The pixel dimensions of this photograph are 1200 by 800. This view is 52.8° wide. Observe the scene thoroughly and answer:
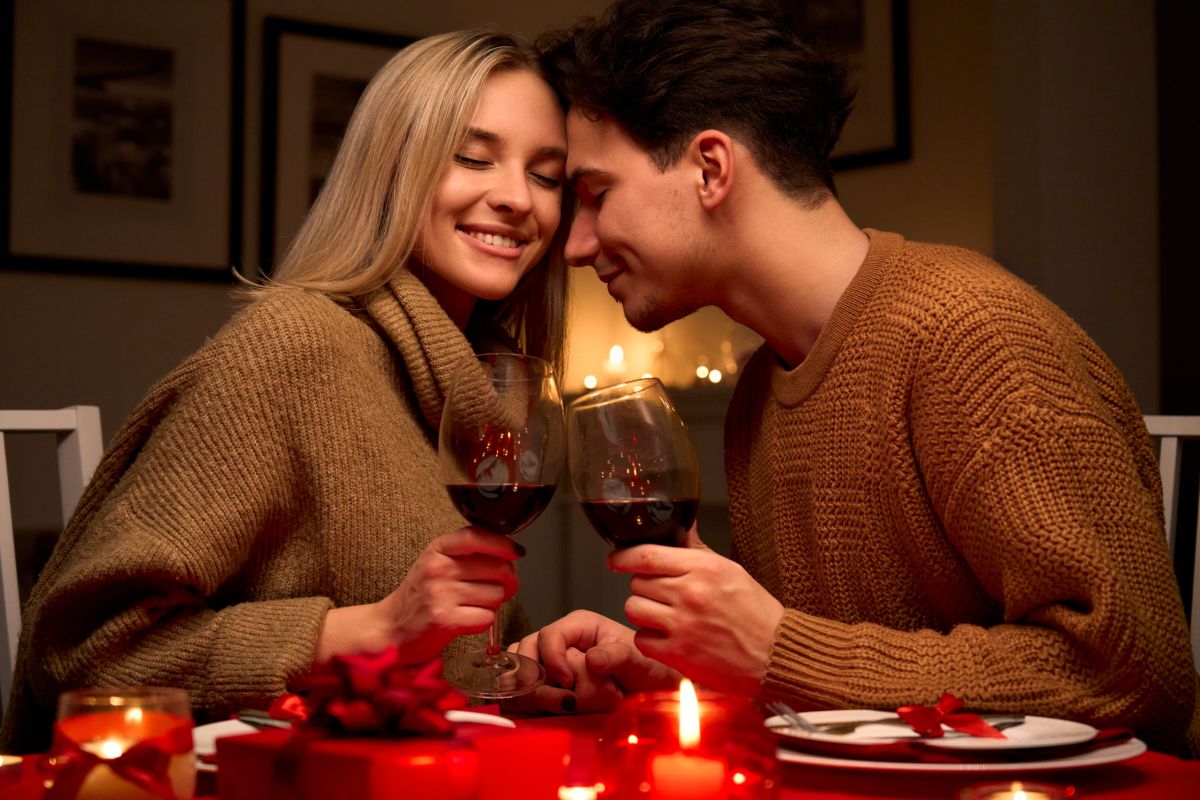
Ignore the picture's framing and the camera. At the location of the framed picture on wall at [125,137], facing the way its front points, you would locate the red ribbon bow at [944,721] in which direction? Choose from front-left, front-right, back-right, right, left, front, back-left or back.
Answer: front

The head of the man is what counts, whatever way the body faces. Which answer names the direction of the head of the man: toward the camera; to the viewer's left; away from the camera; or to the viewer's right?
to the viewer's left

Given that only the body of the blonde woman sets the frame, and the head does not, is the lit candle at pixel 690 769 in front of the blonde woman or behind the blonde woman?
in front

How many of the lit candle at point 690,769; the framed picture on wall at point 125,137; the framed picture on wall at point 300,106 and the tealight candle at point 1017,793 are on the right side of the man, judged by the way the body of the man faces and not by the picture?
2

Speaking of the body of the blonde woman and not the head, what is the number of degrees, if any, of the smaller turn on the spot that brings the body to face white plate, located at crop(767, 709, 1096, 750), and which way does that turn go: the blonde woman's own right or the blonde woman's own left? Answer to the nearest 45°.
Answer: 0° — they already face it

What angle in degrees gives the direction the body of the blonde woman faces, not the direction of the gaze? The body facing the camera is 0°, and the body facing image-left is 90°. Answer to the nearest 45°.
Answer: approximately 315°

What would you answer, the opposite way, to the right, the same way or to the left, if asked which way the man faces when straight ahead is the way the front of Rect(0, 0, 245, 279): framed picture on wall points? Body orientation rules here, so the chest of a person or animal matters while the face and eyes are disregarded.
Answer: to the right

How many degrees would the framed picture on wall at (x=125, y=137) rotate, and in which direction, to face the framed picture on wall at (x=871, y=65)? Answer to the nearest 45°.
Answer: approximately 90° to its left

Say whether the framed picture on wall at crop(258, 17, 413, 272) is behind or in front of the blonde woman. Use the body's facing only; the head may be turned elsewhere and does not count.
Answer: behind

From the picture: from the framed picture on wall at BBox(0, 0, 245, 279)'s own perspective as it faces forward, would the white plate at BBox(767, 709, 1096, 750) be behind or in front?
in front

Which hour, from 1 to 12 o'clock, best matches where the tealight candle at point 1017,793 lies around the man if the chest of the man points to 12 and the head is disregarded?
The tealight candle is roughly at 10 o'clock from the man.

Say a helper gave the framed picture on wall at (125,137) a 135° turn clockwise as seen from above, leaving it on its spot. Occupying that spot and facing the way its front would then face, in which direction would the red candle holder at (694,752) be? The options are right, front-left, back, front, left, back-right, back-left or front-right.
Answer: back-left

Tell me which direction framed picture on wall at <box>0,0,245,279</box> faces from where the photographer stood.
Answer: facing the viewer

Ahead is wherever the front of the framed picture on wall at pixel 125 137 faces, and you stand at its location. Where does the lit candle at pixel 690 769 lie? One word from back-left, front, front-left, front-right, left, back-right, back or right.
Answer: front

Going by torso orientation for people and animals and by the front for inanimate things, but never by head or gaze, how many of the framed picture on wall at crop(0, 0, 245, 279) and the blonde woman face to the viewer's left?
0

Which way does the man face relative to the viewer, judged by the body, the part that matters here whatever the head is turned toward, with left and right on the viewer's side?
facing the viewer and to the left of the viewer

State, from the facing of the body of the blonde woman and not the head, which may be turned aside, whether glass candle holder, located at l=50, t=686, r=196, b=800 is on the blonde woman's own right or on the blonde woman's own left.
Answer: on the blonde woman's own right

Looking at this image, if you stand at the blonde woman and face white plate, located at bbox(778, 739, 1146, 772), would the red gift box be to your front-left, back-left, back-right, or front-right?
front-right
